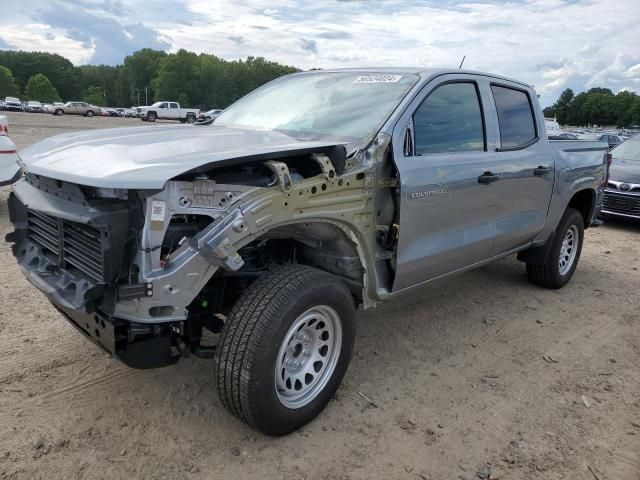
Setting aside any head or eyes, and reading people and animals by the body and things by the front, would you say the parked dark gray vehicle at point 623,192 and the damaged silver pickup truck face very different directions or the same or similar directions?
same or similar directions

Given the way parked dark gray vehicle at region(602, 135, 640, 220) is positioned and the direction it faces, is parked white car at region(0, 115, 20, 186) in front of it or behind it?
in front

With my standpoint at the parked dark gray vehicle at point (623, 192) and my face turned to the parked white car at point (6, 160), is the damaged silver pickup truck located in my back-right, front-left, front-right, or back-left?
front-left

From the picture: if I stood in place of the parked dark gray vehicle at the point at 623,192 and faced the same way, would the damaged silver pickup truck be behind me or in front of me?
in front

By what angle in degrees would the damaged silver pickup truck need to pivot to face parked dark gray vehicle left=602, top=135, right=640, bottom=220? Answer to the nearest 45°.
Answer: approximately 180°

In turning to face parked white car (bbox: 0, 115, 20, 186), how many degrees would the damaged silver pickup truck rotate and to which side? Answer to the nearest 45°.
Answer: approximately 90° to its right

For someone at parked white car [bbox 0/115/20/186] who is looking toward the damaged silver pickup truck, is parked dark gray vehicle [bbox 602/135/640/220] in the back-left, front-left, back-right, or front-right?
front-left

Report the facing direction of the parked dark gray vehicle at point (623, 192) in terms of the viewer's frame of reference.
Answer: facing the viewer and to the left of the viewer

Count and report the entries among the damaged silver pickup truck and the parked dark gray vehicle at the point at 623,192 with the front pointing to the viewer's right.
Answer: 0
